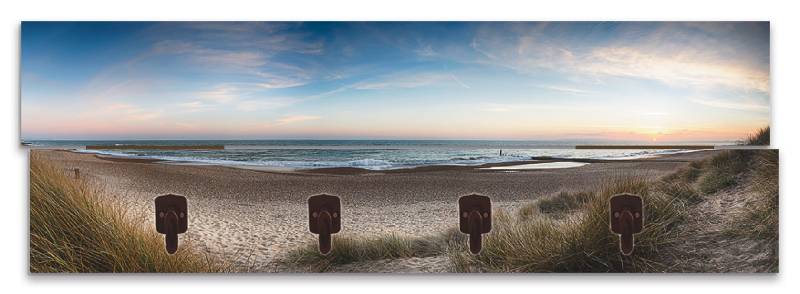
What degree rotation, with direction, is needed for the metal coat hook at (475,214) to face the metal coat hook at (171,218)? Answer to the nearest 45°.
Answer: approximately 90° to its right

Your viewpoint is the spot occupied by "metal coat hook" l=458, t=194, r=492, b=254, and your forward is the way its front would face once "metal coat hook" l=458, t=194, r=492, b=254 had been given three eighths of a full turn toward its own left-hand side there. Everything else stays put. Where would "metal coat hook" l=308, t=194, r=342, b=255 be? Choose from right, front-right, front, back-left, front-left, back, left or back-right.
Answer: back-left

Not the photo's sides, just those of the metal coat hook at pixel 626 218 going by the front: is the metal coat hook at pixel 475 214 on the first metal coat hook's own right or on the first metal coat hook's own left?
on the first metal coat hook's own right

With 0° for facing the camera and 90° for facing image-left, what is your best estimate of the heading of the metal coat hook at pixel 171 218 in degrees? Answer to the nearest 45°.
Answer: approximately 0°

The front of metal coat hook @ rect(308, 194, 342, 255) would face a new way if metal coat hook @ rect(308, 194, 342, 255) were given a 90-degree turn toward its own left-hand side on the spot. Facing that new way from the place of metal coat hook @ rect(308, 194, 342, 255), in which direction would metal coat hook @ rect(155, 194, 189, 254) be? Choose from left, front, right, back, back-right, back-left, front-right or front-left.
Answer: back

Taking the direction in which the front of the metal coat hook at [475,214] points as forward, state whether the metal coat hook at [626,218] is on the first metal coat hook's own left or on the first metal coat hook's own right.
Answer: on the first metal coat hook's own left

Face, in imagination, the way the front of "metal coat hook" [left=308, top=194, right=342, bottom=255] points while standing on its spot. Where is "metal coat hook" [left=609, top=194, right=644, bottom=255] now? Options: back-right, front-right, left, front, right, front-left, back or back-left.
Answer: left
